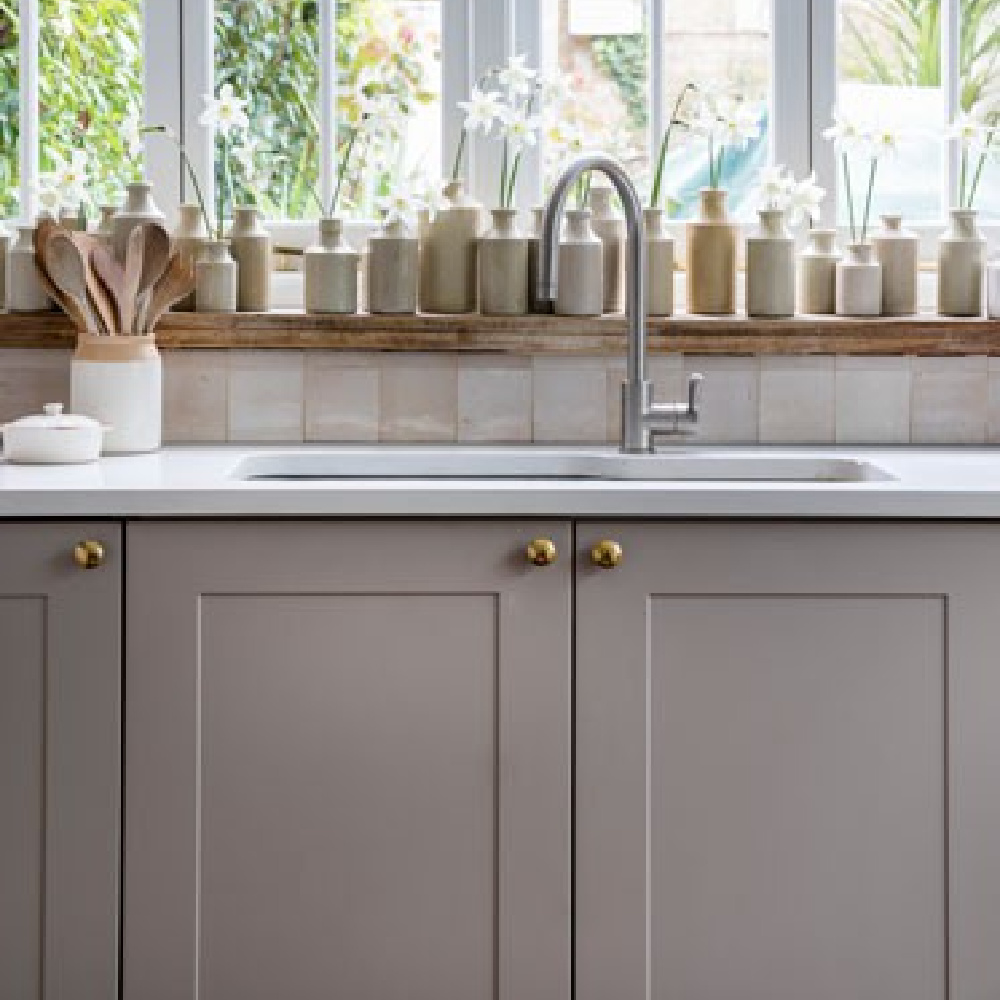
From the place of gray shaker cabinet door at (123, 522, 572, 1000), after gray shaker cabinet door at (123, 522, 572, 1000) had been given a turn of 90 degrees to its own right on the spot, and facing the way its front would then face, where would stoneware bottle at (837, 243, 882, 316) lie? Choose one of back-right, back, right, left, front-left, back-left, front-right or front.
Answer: back-right

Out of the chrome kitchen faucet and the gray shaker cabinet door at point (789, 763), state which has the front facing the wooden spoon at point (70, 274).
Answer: the chrome kitchen faucet

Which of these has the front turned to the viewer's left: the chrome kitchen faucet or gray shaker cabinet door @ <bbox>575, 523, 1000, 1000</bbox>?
the chrome kitchen faucet

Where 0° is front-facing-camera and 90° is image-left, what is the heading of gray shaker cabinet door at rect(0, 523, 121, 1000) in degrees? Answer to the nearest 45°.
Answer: approximately 0°

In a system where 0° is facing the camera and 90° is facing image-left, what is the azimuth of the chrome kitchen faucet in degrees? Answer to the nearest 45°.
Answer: approximately 90°

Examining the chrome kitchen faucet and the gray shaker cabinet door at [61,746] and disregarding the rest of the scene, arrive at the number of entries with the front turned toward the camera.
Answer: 1

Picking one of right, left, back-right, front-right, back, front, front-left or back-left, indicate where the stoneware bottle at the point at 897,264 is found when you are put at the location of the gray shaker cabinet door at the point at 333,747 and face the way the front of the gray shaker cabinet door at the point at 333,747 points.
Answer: back-left

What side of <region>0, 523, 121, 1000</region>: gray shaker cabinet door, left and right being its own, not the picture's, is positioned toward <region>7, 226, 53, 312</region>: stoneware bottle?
back
